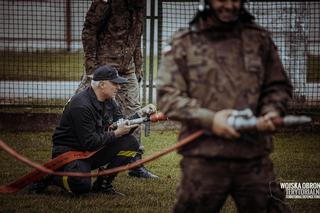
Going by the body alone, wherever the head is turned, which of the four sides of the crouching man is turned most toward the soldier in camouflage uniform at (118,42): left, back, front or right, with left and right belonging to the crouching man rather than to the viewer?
left

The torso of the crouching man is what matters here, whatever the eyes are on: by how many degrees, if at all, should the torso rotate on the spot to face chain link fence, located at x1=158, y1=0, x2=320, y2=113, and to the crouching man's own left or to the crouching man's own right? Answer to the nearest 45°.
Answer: approximately 45° to the crouching man's own left

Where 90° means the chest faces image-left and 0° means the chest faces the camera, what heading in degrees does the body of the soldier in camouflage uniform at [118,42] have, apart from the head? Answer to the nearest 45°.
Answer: approximately 315°

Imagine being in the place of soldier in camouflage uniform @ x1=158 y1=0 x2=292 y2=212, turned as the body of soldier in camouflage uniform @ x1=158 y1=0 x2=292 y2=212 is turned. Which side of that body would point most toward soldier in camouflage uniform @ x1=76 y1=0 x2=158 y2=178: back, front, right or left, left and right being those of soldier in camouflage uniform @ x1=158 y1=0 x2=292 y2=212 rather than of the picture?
back

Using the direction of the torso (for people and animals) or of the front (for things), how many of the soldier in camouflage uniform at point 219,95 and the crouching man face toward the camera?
1

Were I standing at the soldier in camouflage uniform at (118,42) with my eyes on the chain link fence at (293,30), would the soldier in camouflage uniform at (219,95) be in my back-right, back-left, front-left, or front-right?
back-right

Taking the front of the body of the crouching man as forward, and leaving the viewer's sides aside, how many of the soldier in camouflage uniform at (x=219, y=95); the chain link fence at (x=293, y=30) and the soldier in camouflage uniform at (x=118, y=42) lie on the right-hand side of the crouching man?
1

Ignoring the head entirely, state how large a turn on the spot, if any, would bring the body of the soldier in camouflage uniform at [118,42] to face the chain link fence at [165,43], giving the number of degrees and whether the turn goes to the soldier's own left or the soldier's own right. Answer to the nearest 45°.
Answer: approximately 135° to the soldier's own left

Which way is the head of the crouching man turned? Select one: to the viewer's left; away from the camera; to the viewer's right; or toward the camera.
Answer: to the viewer's right

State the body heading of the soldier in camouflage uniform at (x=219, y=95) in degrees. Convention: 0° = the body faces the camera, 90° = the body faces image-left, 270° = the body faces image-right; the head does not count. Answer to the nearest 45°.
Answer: approximately 0°

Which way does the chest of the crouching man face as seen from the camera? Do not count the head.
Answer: to the viewer's right

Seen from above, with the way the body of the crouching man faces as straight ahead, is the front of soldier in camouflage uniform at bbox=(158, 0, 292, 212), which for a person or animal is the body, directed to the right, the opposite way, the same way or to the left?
to the right
